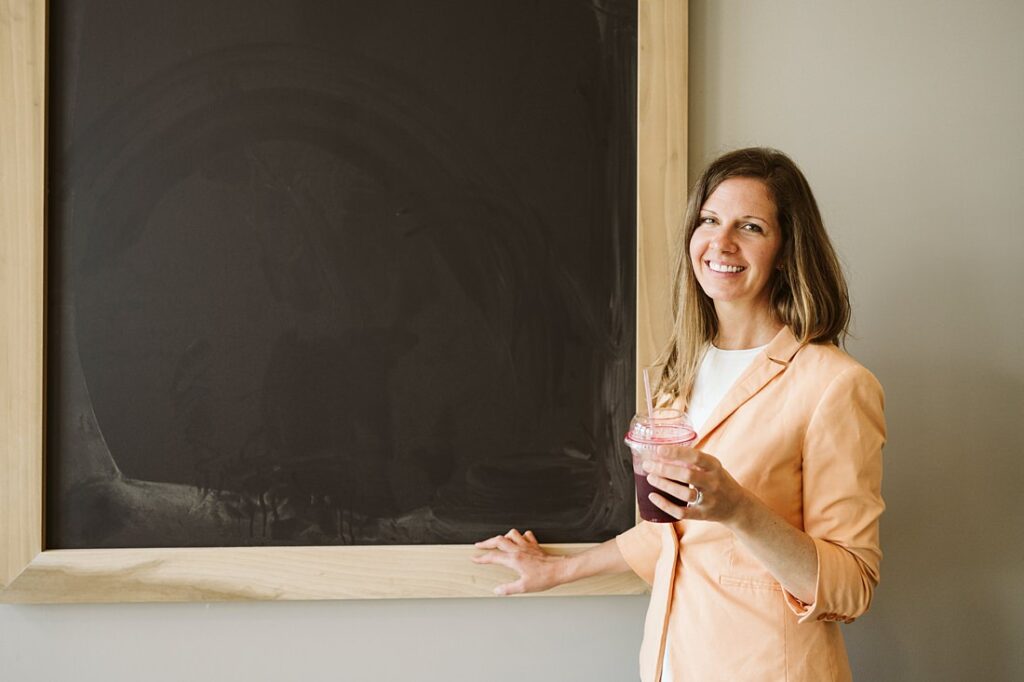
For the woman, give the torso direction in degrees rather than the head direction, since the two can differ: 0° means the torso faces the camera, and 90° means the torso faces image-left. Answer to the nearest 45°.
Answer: approximately 45°

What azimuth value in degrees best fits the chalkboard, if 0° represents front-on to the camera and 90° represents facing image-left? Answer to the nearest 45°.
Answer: approximately 0°

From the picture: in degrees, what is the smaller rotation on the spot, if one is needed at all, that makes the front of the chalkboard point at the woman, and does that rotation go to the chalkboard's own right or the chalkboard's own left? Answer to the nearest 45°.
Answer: approximately 45° to the chalkboard's own left

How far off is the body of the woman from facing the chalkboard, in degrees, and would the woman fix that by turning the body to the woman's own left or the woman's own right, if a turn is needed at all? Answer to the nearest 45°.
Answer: approximately 45° to the woman's own right

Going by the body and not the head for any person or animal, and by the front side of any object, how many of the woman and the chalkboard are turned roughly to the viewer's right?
0
